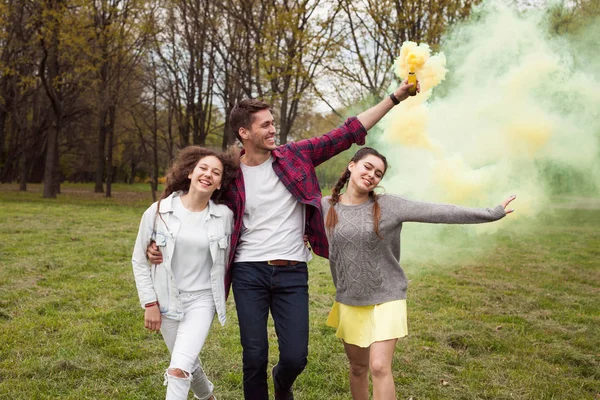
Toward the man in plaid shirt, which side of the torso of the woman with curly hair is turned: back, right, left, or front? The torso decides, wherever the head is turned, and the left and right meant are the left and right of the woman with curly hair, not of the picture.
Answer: left

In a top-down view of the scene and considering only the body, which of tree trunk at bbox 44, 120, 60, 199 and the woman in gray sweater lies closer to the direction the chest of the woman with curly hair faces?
the woman in gray sweater

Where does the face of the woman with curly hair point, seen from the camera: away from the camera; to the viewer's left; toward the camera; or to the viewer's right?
toward the camera

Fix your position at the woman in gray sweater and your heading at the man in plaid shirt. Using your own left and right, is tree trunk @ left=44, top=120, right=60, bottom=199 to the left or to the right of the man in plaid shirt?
right

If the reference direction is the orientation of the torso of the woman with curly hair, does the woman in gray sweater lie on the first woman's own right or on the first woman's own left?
on the first woman's own left

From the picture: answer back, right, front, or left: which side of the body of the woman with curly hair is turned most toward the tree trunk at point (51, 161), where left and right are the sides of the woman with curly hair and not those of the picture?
back

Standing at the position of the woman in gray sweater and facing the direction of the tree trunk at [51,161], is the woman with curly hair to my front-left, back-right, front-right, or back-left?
front-left

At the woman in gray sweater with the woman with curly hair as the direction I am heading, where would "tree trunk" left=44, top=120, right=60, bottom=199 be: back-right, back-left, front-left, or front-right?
front-right

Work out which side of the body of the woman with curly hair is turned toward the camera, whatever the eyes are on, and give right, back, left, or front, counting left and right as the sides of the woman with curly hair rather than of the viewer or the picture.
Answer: front
